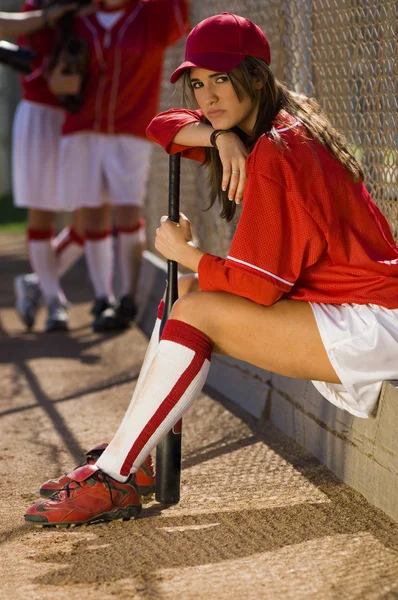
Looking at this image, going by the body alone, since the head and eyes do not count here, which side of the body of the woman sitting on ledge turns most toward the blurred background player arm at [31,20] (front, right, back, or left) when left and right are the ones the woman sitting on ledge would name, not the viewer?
right

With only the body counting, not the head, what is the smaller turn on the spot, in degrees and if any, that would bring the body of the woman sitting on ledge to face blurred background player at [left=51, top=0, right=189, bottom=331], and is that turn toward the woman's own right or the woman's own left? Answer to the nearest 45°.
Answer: approximately 90° to the woman's own right

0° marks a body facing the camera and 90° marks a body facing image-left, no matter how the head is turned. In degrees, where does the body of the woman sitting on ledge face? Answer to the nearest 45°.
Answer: approximately 90°

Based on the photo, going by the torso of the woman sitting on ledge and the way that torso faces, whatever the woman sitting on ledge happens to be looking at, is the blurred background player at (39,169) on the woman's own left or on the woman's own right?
on the woman's own right
